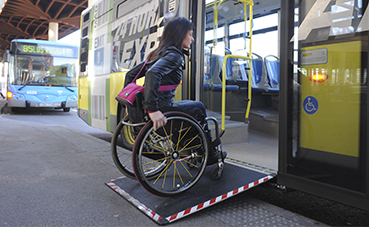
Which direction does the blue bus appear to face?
toward the camera

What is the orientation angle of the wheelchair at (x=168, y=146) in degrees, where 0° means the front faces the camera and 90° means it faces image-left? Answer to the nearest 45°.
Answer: approximately 225°

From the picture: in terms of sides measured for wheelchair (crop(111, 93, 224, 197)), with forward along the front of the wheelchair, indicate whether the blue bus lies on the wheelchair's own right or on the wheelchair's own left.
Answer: on the wheelchair's own left

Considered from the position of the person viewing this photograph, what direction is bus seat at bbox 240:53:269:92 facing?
facing the viewer and to the right of the viewer

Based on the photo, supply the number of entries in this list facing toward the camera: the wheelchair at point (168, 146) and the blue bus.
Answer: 1

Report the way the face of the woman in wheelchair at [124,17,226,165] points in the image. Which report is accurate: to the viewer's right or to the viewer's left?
to the viewer's right

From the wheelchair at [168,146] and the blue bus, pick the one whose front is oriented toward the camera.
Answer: the blue bus

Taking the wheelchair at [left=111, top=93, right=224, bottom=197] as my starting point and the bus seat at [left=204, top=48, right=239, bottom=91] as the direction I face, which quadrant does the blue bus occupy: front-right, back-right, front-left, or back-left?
front-left

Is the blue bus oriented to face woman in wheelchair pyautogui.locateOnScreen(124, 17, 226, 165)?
yes
